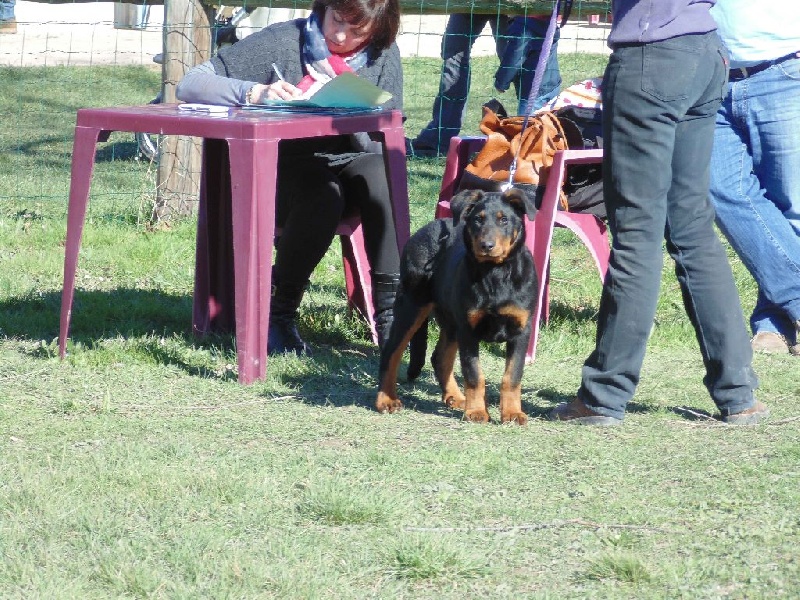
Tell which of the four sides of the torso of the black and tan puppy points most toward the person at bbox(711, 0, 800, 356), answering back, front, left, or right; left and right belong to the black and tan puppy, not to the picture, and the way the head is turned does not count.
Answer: left

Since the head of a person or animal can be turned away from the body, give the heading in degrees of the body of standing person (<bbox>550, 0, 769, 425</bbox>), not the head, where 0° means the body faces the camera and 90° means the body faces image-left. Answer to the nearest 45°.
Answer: approximately 135°

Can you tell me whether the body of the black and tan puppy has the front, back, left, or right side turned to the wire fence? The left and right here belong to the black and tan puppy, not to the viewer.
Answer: back

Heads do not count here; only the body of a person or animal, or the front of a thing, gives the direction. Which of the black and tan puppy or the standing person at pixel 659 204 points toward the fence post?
the standing person

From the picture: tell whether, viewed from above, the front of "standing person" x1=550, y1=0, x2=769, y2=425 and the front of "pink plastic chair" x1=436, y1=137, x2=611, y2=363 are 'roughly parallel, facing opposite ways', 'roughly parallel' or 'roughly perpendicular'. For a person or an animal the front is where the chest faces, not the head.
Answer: roughly perpendicular

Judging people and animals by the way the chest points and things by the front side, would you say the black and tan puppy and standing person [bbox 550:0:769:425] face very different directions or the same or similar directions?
very different directions

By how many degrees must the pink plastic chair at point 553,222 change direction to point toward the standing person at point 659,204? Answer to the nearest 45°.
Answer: approximately 45° to its left

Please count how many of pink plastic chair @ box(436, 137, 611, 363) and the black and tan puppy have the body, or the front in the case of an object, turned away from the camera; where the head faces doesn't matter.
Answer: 0

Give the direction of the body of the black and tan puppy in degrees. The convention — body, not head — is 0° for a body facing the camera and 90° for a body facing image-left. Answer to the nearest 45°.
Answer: approximately 315°
